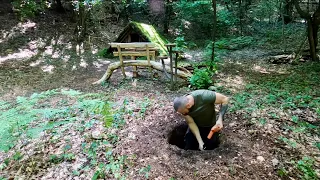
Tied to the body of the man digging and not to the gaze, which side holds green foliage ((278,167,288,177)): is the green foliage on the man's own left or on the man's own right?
on the man's own left

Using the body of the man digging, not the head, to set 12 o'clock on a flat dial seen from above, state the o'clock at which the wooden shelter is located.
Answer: The wooden shelter is roughly at 4 o'clock from the man digging.

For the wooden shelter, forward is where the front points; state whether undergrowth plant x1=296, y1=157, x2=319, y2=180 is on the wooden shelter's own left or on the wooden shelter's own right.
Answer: on the wooden shelter's own left

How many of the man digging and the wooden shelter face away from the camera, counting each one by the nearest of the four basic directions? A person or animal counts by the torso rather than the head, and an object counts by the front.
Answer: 0

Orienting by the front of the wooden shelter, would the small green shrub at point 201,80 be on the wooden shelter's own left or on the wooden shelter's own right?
on the wooden shelter's own left

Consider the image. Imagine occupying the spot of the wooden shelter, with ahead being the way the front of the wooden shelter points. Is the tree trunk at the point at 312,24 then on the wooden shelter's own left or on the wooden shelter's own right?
on the wooden shelter's own left

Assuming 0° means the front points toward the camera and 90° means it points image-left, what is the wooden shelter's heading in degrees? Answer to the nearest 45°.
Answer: approximately 45°

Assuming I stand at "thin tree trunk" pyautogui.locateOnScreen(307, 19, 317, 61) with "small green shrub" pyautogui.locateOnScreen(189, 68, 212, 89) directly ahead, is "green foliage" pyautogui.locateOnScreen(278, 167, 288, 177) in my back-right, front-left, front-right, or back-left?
front-left

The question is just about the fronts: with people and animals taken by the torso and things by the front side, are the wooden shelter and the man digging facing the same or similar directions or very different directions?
same or similar directions

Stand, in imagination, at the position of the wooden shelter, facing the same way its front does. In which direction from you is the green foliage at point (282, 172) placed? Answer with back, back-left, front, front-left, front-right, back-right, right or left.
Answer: front-left

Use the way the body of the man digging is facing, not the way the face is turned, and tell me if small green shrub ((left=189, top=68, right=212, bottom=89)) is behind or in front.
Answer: behind

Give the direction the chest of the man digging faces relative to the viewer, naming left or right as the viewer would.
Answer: facing the viewer and to the left of the viewer

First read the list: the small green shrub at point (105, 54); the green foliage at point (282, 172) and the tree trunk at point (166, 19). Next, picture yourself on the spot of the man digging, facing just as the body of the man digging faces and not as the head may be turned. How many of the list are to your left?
1
